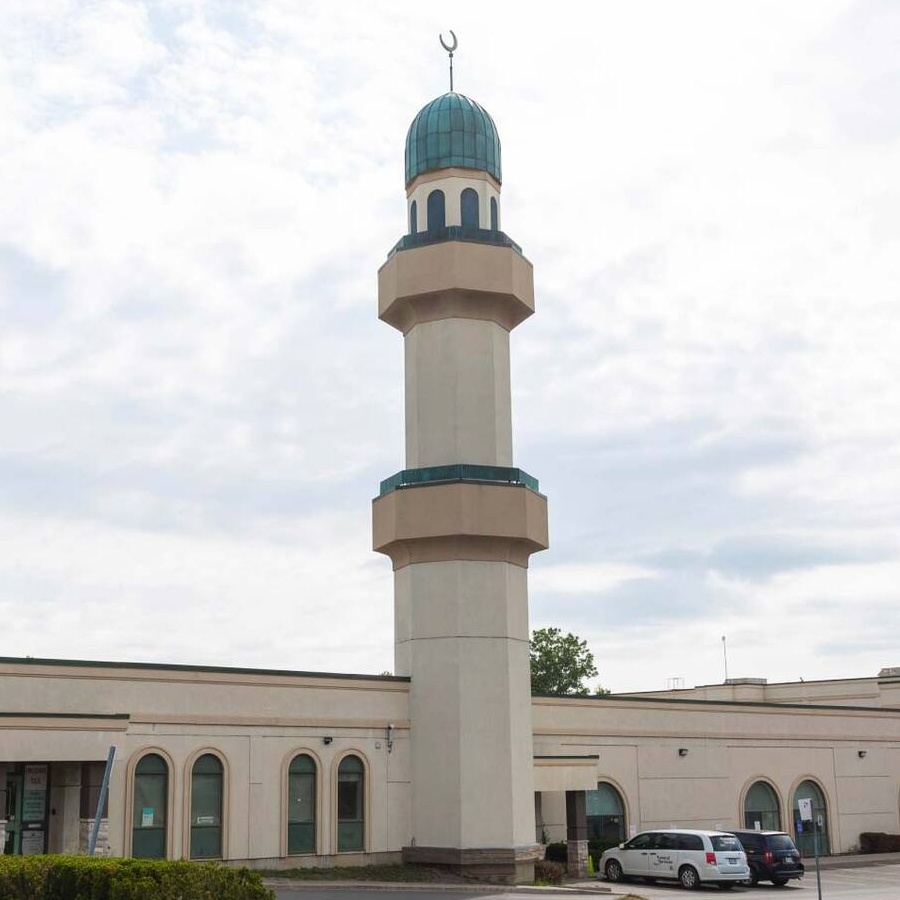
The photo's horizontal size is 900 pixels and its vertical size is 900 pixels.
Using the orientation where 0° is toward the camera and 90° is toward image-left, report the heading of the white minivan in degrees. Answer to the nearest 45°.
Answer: approximately 135°

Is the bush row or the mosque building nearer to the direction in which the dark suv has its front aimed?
the mosque building

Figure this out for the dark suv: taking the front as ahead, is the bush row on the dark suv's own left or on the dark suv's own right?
on the dark suv's own left

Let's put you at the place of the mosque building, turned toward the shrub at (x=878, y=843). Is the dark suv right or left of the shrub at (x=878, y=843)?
right

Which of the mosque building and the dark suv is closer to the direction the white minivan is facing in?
the mosque building

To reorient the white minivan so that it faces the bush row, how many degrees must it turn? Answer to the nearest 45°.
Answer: approximately 90° to its left

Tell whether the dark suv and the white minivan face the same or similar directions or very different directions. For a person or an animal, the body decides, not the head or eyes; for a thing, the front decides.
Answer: same or similar directions

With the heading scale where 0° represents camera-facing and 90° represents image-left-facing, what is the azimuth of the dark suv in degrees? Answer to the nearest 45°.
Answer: approximately 135°

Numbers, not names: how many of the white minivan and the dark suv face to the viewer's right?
0
